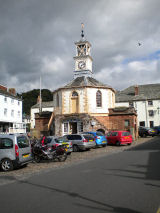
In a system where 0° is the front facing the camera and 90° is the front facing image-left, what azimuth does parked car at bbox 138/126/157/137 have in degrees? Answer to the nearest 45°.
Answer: approximately 135°

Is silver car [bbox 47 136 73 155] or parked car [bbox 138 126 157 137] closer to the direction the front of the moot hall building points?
the silver car

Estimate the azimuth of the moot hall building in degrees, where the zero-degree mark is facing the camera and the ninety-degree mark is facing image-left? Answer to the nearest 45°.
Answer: approximately 0°

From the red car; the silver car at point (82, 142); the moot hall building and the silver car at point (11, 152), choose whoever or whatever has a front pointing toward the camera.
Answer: the moot hall building

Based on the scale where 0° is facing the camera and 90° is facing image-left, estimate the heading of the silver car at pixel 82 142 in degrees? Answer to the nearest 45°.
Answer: approximately 135°

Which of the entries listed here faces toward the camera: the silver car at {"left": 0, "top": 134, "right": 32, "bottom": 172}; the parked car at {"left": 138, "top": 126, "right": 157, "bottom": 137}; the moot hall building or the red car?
the moot hall building

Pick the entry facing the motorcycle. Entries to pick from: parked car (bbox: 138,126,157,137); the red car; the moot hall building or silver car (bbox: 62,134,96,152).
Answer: the moot hall building

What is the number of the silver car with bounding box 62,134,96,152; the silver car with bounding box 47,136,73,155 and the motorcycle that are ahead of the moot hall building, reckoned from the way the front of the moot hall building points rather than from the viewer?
3
